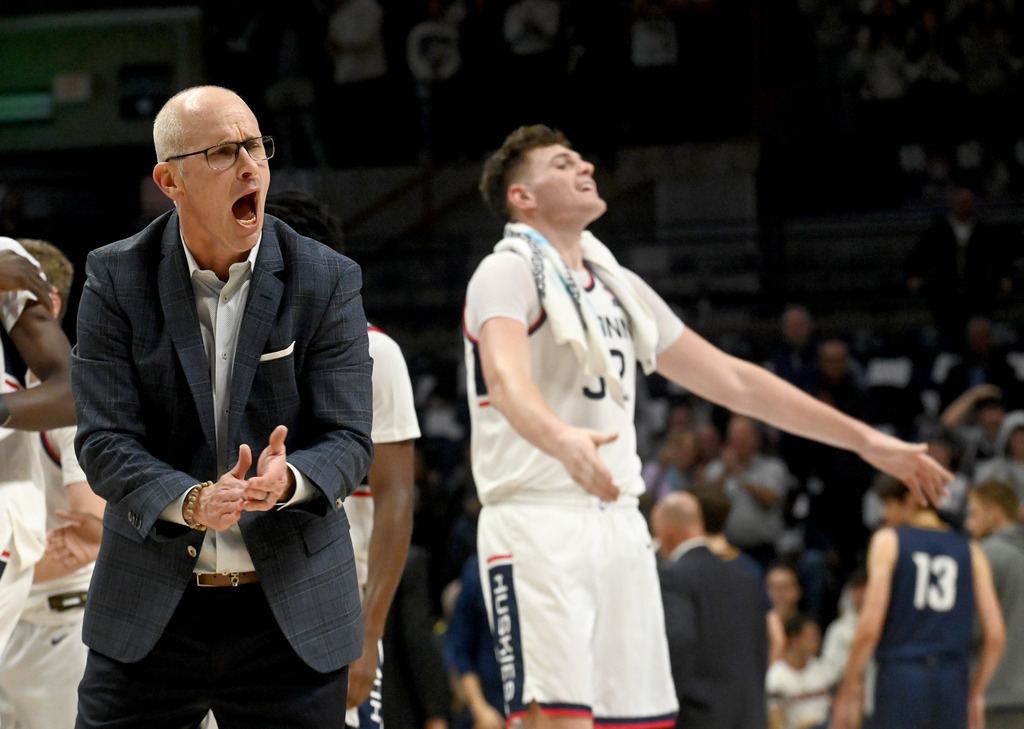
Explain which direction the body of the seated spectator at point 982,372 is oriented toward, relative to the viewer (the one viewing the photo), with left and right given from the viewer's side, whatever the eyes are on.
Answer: facing the viewer

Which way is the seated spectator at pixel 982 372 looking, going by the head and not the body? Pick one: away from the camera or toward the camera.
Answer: toward the camera

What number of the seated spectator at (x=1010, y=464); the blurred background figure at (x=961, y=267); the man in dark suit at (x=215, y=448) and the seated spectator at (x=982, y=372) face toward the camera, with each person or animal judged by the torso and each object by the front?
4

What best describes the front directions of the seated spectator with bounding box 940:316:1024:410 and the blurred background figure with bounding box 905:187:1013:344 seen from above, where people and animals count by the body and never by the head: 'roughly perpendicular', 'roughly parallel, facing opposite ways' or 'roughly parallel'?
roughly parallel

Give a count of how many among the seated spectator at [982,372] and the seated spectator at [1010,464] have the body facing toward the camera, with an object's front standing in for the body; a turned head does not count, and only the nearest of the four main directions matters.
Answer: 2

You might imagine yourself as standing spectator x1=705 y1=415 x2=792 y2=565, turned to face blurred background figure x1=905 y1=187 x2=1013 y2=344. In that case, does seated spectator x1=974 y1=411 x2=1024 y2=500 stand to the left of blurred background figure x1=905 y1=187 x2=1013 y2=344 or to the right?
right

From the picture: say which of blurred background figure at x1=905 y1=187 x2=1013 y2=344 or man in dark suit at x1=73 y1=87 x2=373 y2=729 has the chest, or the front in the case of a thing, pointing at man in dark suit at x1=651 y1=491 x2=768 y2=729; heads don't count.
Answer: the blurred background figure

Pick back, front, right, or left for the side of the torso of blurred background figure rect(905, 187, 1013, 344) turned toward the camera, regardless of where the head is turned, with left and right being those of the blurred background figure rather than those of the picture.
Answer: front

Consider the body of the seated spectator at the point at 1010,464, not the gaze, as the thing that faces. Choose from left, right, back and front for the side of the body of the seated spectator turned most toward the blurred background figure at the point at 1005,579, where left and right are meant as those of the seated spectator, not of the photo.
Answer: front

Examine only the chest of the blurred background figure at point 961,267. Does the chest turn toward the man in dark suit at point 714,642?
yes

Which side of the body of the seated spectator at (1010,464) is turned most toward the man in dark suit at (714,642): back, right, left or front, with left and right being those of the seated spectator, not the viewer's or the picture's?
front

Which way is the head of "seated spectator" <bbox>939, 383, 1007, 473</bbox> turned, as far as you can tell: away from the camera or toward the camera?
toward the camera

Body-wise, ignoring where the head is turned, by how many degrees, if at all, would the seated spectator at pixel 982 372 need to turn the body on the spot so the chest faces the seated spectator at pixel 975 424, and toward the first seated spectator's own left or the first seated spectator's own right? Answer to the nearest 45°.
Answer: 0° — they already face them

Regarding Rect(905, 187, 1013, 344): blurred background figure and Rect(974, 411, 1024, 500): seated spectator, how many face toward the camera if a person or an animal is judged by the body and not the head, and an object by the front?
2

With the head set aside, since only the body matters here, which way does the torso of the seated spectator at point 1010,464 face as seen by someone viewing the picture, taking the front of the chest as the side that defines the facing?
toward the camera
